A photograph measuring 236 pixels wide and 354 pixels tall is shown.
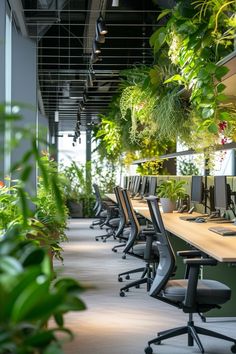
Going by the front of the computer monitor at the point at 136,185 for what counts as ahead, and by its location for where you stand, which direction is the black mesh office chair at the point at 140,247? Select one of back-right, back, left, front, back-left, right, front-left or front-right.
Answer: left

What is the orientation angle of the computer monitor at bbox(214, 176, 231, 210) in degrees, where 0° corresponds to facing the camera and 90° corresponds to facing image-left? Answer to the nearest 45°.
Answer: approximately 90°

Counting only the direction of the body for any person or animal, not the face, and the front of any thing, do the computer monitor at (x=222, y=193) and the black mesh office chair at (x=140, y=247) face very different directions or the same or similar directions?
very different directions

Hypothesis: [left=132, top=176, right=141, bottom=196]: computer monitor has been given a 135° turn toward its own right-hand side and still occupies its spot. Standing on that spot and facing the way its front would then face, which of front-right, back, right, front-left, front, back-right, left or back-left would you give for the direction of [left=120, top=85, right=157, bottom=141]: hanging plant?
back-right

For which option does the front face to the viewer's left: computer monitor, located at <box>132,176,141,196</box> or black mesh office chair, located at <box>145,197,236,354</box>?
the computer monitor

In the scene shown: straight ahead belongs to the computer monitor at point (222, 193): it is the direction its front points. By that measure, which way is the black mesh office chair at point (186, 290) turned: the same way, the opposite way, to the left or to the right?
the opposite way

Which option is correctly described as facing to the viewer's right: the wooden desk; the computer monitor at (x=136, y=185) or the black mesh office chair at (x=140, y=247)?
the black mesh office chair

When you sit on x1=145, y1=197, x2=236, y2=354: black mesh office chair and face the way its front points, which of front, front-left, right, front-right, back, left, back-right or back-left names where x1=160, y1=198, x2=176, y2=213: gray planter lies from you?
left

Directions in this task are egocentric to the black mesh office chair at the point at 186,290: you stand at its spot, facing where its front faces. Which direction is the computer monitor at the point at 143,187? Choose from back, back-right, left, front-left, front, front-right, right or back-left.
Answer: left

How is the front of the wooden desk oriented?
to the viewer's left

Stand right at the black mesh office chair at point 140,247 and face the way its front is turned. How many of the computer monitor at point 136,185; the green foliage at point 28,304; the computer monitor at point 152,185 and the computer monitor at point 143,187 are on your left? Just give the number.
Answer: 3

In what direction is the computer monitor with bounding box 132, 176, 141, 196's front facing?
to the viewer's left

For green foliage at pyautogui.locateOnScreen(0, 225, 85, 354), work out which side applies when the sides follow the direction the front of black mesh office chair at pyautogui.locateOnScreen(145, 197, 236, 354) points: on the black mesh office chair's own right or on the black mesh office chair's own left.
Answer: on the black mesh office chair's own right

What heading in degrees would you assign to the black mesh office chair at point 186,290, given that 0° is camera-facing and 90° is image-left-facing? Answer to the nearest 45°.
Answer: approximately 270°
